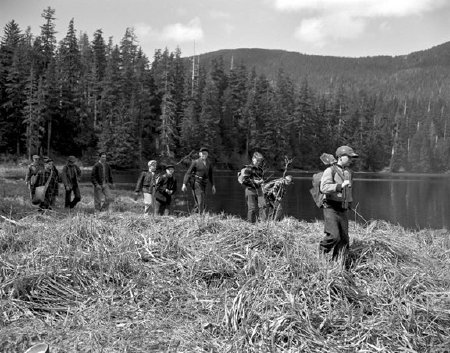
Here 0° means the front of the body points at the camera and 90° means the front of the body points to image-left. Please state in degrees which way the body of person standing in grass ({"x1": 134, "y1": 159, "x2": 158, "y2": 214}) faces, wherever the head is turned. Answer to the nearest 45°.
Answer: approximately 315°

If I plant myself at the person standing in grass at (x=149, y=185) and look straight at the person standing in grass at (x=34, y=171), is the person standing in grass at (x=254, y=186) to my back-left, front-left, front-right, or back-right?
back-left

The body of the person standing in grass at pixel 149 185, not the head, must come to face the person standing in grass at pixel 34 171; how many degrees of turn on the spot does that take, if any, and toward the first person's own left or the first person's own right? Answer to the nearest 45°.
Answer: approximately 135° to the first person's own right

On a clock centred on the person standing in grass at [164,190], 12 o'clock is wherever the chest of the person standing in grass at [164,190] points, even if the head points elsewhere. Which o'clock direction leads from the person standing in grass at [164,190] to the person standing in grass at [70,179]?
the person standing in grass at [70,179] is roughly at 6 o'clock from the person standing in grass at [164,190].

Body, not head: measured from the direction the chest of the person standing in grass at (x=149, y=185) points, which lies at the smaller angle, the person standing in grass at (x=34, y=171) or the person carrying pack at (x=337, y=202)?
the person carrying pack

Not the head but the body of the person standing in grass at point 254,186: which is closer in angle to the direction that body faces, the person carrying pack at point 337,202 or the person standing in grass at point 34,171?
the person carrying pack

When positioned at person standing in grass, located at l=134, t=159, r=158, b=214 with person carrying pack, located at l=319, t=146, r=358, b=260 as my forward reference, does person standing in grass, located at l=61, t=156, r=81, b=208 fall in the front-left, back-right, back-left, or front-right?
back-right

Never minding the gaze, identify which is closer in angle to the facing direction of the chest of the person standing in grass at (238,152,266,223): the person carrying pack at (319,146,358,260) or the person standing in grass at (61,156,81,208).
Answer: the person carrying pack

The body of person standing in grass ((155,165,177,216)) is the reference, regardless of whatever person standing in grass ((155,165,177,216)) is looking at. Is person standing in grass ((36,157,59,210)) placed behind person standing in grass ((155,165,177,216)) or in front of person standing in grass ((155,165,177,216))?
behind

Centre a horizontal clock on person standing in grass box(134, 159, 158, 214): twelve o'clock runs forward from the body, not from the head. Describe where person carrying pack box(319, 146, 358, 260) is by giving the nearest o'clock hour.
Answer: The person carrying pack is roughly at 1 o'clock from the person standing in grass.

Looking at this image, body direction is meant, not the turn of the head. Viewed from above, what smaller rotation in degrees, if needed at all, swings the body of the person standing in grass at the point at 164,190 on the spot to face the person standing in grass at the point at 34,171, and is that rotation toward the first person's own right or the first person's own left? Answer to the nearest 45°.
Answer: approximately 135° to the first person's own right
